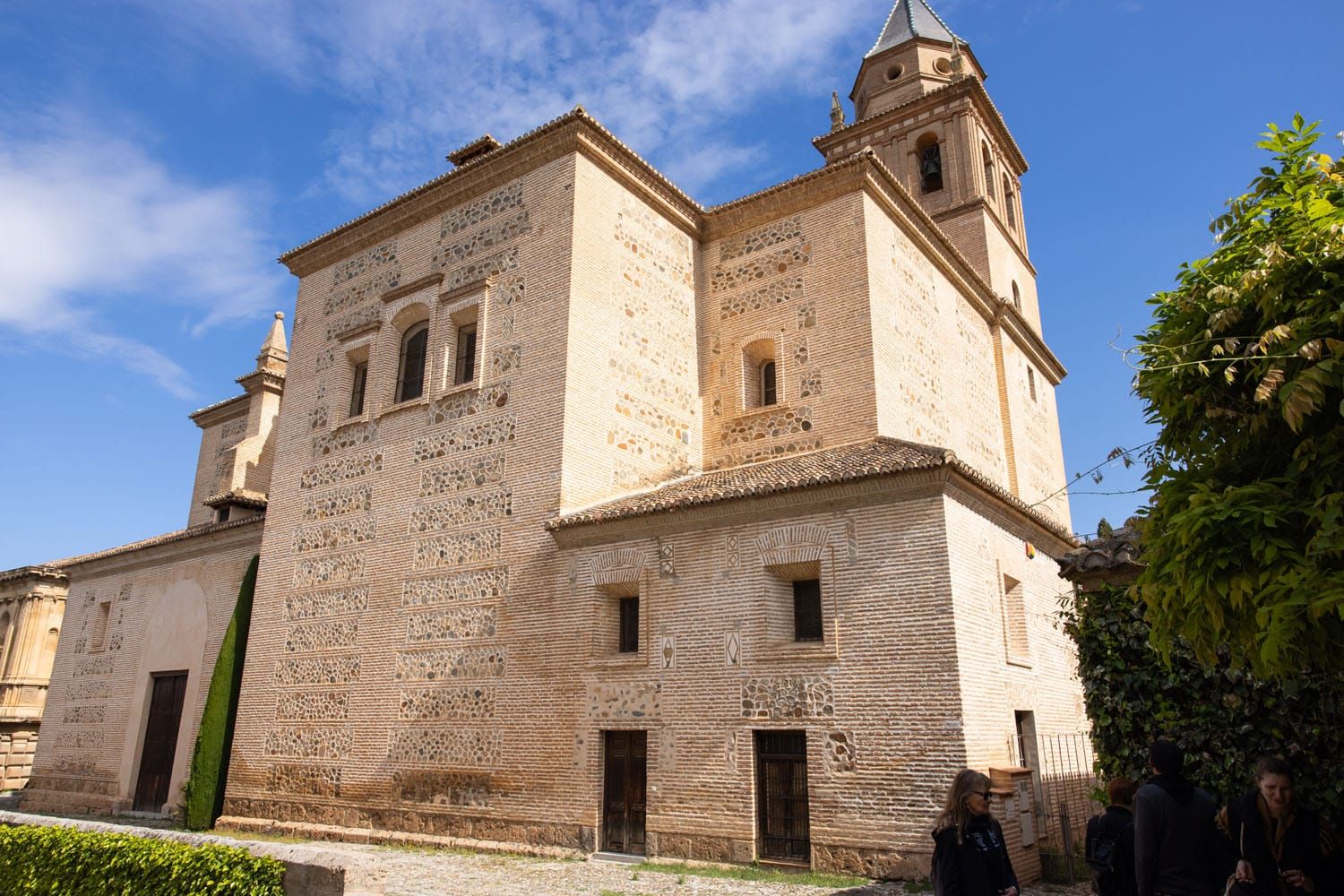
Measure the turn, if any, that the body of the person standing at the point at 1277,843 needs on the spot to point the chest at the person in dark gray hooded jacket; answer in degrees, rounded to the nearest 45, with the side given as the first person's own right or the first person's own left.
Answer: approximately 45° to the first person's own right

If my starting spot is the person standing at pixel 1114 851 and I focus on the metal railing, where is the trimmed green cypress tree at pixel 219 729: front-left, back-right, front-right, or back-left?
front-left

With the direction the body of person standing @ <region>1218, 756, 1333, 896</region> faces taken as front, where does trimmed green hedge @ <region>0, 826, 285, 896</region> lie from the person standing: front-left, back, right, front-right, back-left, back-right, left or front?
right

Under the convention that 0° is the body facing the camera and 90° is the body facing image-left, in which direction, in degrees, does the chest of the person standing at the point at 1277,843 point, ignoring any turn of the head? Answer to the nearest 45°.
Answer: approximately 0°

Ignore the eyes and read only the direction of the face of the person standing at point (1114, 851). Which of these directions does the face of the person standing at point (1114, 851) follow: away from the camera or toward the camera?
away from the camera

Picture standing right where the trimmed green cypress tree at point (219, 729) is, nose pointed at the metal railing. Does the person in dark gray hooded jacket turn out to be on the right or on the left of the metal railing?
right

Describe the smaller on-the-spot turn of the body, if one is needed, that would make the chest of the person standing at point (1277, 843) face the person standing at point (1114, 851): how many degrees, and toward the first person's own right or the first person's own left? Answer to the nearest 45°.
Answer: approximately 135° to the first person's own right

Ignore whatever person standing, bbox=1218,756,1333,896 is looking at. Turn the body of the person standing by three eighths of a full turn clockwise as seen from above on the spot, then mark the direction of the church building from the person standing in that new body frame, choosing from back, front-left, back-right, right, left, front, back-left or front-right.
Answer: front

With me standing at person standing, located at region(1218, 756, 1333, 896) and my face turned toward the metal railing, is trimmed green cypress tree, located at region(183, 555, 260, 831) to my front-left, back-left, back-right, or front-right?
front-left

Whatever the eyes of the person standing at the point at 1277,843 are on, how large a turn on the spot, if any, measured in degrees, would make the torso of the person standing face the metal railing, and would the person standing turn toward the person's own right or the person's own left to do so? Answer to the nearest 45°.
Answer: approximately 180°

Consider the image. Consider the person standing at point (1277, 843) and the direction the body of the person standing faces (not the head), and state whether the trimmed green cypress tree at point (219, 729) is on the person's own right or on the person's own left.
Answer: on the person's own right

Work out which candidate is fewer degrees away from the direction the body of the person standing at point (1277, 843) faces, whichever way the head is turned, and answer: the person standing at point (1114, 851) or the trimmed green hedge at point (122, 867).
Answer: the trimmed green hedge
